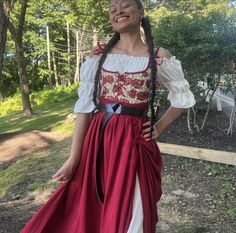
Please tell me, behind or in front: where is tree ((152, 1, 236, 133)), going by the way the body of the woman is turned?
behind

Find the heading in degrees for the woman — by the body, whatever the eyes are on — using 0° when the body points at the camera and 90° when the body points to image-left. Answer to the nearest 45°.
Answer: approximately 0°

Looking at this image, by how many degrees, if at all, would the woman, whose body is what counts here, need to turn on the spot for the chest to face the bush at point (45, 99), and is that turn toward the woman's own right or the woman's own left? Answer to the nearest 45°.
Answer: approximately 180°
